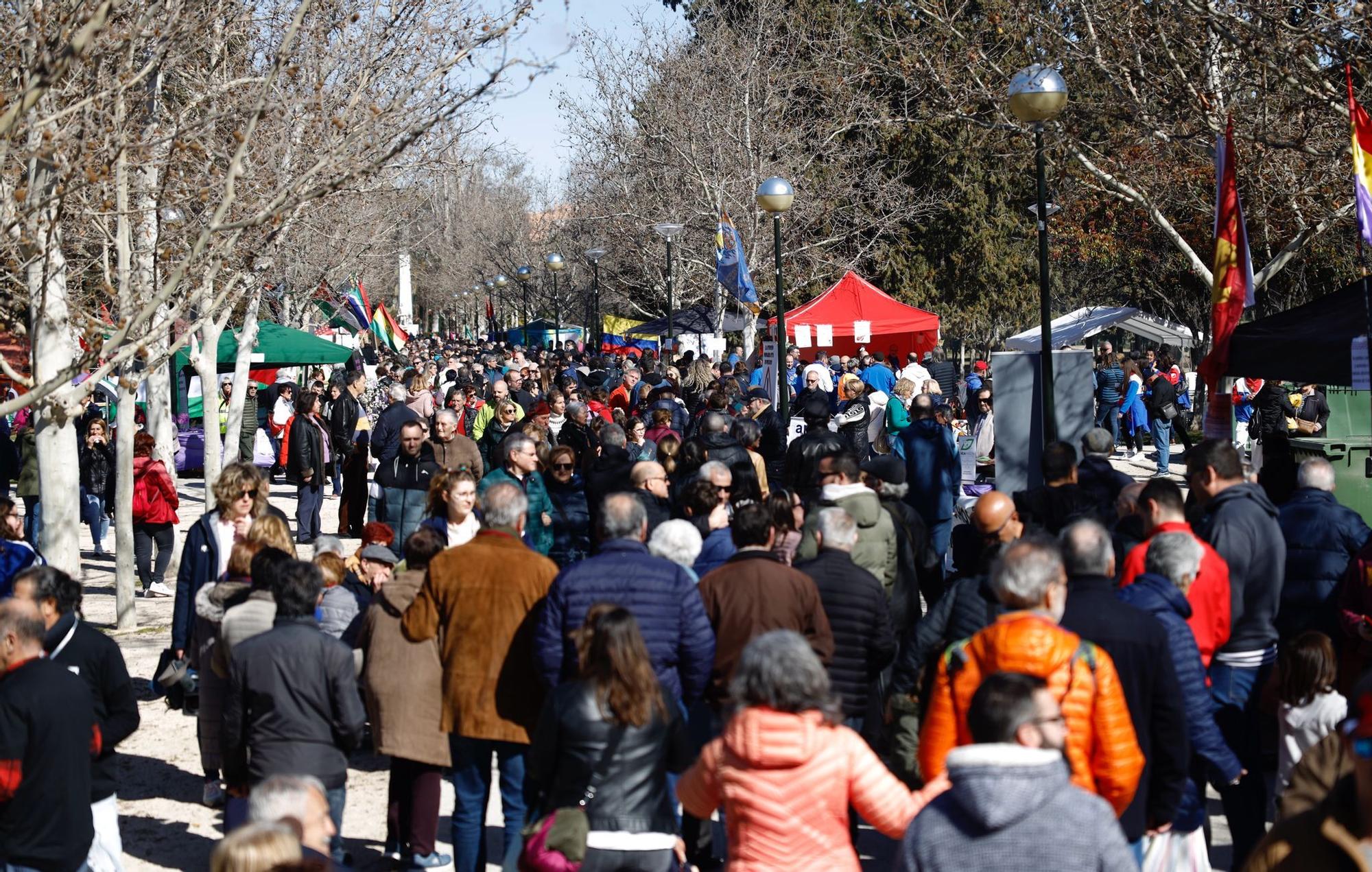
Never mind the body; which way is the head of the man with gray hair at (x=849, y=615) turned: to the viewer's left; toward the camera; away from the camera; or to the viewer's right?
away from the camera

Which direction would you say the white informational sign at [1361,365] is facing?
toward the camera

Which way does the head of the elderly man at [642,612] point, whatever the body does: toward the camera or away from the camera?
away from the camera

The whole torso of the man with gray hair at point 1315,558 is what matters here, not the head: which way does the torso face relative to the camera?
away from the camera

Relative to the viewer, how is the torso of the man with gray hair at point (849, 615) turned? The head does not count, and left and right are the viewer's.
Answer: facing away from the viewer

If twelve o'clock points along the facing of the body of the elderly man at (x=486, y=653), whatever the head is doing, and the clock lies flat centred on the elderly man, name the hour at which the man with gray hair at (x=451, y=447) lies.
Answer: The man with gray hair is roughly at 12 o'clock from the elderly man.

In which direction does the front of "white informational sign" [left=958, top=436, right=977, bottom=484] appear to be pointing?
toward the camera

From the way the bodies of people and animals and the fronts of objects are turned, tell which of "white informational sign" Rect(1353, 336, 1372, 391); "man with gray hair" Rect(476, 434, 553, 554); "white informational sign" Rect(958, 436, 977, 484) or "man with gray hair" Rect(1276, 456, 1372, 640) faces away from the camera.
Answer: "man with gray hair" Rect(1276, 456, 1372, 640)

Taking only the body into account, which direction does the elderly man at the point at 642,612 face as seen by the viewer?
away from the camera

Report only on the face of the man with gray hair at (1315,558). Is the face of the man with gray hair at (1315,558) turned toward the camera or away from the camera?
away from the camera

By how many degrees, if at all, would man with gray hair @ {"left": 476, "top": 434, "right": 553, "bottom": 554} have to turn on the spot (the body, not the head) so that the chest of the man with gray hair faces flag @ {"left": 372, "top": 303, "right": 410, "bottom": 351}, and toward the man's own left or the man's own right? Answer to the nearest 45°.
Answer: approximately 135° to the man's own left

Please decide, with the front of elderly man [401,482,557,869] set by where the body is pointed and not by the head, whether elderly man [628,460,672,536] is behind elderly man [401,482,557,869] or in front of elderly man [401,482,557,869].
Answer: in front

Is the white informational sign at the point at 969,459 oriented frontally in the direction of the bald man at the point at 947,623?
yes

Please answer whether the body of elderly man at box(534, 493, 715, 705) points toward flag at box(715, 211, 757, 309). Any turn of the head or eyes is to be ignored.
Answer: yes

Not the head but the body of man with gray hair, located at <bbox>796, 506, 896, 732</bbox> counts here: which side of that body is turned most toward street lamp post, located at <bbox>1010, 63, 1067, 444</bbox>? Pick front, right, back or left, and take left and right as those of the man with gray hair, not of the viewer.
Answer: front
